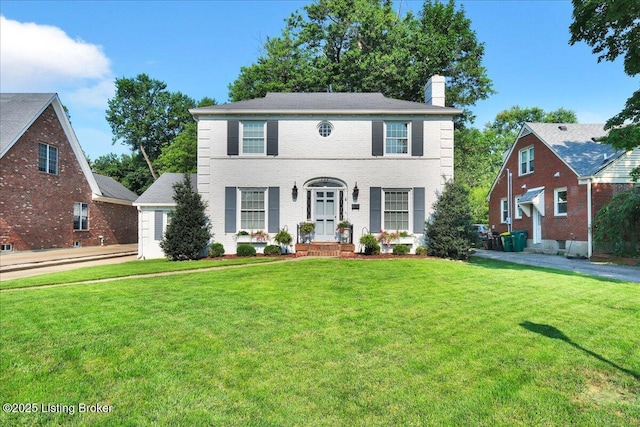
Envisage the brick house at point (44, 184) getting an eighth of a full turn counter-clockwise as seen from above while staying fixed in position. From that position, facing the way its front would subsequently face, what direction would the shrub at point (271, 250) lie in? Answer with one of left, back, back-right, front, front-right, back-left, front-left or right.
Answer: front-left

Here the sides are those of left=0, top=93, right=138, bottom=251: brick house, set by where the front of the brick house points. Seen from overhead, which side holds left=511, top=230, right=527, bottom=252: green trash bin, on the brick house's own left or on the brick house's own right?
on the brick house's own left

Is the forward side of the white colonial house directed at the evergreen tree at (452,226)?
no

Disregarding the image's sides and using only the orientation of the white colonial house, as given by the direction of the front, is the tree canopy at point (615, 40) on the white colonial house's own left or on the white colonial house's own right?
on the white colonial house's own left

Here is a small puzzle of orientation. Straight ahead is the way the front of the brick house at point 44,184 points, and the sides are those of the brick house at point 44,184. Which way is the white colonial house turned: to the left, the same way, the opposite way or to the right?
the same way

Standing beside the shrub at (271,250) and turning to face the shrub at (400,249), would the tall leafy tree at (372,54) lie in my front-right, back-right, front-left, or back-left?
front-left

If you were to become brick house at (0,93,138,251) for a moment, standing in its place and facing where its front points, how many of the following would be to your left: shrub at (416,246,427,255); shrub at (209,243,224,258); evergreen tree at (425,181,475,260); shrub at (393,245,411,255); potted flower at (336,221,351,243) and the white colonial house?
6

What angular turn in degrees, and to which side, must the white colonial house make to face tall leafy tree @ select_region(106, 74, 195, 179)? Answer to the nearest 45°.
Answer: approximately 135° to its right

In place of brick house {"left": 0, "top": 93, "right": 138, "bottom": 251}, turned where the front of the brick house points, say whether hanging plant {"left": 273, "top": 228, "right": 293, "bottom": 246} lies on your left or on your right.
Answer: on your left

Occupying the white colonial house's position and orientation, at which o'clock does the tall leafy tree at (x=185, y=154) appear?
The tall leafy tree is roughly at 5 o'clock from the white colonial house.

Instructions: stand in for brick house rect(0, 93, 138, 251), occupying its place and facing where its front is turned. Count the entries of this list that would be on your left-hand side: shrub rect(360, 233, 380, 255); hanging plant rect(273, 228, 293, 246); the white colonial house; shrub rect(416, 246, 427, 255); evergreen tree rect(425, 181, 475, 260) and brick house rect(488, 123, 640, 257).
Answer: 6

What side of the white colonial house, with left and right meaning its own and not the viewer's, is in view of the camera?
front

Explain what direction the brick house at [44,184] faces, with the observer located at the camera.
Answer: facing the viewer and to the left of the viewer

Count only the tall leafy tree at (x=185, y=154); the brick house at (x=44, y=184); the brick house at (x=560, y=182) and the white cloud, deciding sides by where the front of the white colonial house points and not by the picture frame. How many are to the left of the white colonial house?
1

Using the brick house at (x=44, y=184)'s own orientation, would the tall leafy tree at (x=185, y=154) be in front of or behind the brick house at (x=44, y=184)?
behind

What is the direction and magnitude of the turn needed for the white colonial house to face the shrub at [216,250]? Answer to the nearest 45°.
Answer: approximately 90° to its right

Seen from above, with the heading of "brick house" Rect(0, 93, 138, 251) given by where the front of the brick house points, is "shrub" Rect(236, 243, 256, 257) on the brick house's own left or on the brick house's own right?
on the brick house's own left

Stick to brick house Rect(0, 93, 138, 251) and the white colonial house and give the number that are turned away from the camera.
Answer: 0

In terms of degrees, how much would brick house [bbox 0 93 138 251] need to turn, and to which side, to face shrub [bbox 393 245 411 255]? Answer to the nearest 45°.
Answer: approximately 90° to its left

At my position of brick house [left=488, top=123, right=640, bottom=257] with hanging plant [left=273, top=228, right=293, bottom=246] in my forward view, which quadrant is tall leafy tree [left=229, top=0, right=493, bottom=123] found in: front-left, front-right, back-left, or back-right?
front-right

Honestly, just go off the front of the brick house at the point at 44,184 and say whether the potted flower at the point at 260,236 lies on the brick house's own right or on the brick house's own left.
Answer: on the brick house's own left

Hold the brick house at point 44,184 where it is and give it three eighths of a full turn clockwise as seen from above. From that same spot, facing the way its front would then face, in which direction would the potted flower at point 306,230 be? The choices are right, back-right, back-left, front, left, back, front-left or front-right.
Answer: back-right
